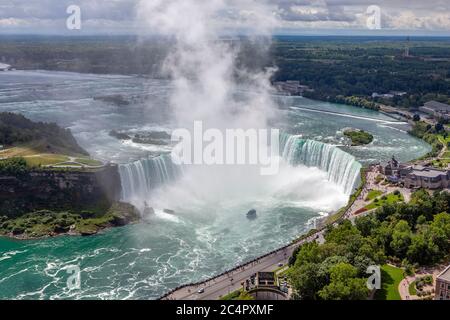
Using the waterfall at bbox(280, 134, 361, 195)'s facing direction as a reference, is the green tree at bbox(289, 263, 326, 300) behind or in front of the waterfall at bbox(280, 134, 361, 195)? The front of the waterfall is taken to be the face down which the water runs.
in front

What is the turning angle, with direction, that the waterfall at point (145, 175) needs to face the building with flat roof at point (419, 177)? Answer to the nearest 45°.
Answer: approximately 45° to its left

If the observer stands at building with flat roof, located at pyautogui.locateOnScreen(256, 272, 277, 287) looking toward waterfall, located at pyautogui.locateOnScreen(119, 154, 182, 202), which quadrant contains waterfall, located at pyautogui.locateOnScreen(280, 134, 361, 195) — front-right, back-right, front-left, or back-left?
front-right

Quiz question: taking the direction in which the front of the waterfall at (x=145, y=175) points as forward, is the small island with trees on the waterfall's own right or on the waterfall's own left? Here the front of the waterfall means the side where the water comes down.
on the waterfall's own left

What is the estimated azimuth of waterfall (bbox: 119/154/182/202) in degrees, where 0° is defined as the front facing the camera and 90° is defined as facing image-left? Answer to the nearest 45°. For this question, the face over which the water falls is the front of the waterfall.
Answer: approximately 315°

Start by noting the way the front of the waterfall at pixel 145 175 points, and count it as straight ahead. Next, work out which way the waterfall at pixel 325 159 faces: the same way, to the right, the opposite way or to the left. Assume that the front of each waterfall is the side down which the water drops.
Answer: to the right

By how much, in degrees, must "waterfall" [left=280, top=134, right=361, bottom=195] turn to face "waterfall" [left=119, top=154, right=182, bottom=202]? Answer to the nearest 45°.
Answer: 0° — it already faces it

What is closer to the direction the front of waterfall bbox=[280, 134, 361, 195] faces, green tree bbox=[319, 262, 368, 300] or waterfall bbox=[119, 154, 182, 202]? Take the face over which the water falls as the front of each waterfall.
the waterfall

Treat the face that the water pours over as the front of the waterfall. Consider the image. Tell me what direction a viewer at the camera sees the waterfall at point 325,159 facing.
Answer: facing the viewer and to the left of the viewer

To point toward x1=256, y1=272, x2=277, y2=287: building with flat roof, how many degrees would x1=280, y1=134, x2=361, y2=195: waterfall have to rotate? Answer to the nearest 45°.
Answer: approximately 45° to its left

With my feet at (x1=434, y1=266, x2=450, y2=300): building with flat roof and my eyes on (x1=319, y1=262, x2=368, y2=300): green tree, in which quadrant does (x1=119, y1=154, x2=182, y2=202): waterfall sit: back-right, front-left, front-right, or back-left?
front-right

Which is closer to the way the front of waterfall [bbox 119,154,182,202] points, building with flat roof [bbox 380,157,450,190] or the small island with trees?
the building with flat roof

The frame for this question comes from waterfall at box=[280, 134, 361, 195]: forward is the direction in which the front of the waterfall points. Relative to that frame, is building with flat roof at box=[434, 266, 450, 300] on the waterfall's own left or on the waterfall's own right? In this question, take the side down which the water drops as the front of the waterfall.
on the waterfall's own left

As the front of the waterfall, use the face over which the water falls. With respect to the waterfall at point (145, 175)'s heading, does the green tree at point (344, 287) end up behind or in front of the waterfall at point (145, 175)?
in front

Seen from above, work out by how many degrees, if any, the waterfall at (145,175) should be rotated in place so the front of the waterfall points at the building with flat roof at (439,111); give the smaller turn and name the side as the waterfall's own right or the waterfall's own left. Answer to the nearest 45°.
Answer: approximately 90° to the waterfall's own left
